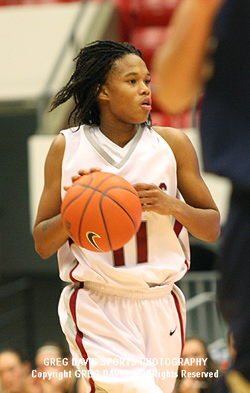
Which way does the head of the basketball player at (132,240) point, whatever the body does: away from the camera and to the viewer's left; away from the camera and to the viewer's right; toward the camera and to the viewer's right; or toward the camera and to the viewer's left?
toward the camera and to the viewer's right

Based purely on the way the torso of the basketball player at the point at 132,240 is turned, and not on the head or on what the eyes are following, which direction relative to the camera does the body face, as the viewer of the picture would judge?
toward the camera
